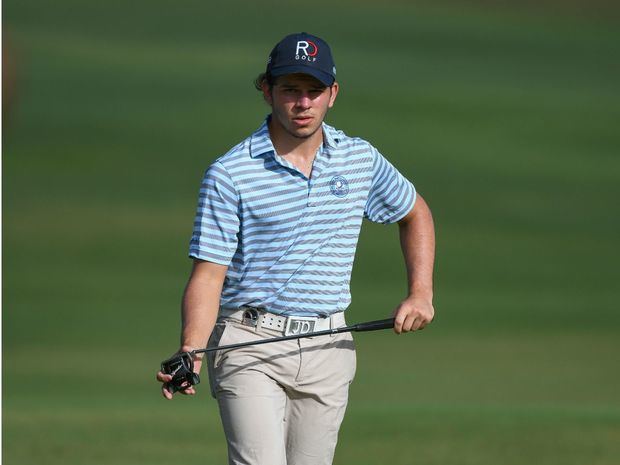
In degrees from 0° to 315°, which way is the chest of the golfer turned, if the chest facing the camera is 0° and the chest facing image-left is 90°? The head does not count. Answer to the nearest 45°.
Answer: approximately 0°
